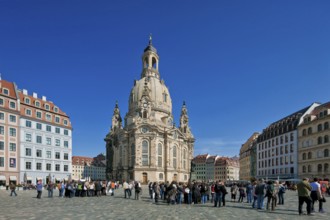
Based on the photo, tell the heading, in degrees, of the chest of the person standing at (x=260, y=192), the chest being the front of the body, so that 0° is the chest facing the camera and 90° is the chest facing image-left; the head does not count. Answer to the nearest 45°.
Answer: approximately 180°
